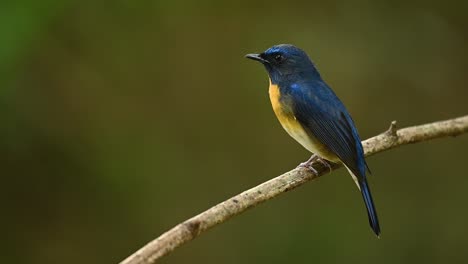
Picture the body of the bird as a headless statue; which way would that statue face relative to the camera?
to the viewer's left
